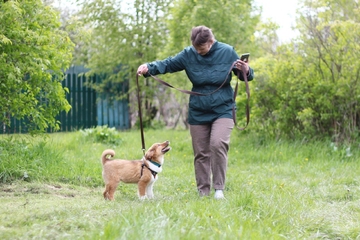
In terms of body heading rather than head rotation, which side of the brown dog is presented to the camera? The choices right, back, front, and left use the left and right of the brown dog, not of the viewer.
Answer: right

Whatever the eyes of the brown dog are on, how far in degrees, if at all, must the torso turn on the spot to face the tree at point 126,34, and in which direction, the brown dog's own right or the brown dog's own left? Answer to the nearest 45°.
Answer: approximately 90° to the brown dog's own left

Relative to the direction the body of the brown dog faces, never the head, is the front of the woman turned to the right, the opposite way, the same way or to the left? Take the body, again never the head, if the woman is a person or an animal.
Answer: to the right

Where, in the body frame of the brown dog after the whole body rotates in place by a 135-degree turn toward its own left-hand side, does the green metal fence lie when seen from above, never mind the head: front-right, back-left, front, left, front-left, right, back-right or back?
front-right

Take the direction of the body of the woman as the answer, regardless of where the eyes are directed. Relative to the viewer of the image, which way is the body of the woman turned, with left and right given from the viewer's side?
facing the viewer

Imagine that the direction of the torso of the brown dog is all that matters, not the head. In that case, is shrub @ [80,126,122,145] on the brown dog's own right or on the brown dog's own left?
on the brown dog's own left

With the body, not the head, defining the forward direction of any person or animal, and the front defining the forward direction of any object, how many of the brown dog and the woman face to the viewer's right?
1
